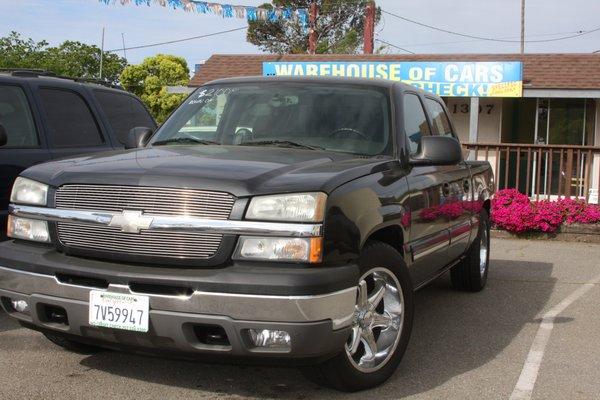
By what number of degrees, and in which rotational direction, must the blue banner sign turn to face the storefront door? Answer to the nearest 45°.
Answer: approximately 135° to its left

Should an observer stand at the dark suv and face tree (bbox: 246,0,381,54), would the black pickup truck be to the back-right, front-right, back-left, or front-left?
back-right

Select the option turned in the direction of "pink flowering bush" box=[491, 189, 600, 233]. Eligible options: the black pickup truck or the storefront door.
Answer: the storefront door

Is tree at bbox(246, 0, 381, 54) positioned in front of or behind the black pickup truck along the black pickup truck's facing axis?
behind

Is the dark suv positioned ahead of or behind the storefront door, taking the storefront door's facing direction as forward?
ahead

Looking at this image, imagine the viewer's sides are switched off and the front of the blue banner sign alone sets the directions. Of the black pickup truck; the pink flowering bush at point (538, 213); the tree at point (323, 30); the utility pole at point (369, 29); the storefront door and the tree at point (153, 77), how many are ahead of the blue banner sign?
2

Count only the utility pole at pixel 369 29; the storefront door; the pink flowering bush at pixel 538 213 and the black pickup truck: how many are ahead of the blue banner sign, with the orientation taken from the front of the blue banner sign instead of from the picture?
2

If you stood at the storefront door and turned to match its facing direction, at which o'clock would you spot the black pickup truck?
The black pickup truck is roughly at 12 o'clock from the storefront door.

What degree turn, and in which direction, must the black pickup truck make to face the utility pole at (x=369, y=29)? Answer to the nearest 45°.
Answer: approximately 135° to its right

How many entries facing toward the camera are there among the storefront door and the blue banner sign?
2

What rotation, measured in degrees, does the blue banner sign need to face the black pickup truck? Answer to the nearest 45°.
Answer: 0° — it already faces it

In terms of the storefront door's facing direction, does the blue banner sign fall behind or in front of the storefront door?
in front
